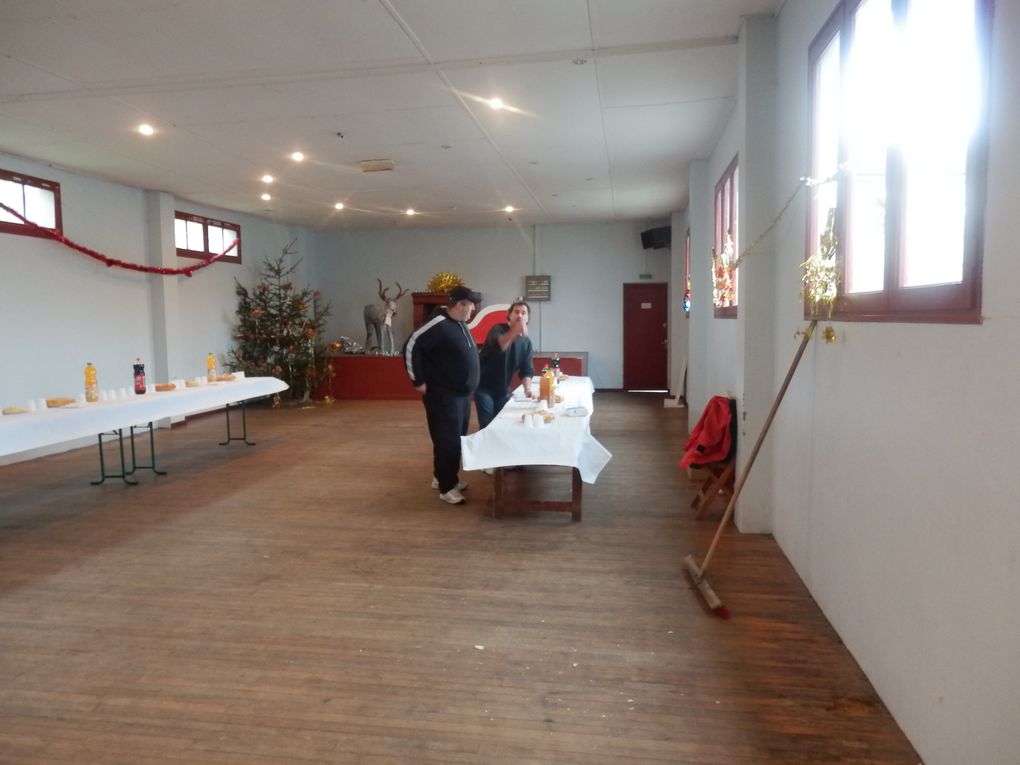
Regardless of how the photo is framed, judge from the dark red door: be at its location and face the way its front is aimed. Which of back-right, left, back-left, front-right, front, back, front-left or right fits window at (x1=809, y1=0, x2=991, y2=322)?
front

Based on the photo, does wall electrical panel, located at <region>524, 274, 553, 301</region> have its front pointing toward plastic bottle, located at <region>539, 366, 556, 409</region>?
yes

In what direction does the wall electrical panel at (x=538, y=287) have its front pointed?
toward the camera

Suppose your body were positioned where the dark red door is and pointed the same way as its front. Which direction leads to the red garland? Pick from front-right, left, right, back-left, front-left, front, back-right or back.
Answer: front-right

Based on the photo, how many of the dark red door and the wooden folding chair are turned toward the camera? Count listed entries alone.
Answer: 1

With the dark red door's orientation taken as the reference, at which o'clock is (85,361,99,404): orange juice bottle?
The orange juice bottle is roughly at 1 o'clock from the dark red door.

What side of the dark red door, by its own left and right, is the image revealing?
front

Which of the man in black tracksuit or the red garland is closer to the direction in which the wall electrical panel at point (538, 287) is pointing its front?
the man in black tracksuit

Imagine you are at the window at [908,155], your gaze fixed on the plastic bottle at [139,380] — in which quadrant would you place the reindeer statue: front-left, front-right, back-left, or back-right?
front-right

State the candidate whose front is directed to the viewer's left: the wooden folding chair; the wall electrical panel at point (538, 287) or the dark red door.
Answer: the wooden folding chair

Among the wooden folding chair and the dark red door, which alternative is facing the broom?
the dark red door

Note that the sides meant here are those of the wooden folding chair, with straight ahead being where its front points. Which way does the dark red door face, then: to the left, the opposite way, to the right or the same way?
to the left

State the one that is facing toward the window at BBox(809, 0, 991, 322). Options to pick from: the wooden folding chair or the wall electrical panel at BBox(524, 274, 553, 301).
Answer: the wall electrical panel

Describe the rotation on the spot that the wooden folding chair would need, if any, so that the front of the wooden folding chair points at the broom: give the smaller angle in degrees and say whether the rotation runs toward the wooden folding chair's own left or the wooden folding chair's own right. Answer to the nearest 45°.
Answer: approximately 90° to the wooden folding chair's own left

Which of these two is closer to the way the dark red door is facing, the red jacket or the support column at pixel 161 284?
the red jacket

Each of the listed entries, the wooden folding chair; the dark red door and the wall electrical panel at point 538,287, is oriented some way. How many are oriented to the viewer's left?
1

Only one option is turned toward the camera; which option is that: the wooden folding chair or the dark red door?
the dark red door

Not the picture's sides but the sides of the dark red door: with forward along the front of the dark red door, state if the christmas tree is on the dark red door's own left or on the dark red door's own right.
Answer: on the dark red door's own right

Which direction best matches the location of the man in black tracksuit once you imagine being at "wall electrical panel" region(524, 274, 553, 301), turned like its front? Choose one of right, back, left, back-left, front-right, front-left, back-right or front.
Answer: front

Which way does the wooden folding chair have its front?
to the viewer's left
